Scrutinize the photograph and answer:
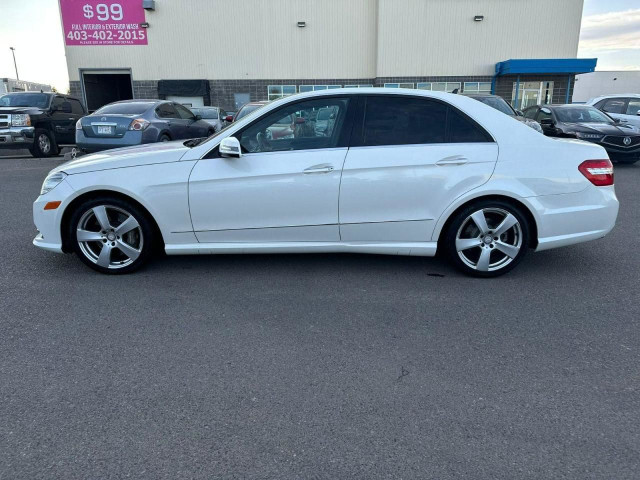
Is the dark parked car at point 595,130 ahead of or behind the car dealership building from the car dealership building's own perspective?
ahead

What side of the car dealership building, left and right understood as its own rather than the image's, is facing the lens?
front

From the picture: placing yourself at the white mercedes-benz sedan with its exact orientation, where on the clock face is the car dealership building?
The car dealership building is roughly at 3 o'clock from the white mercedes-benz sedan.

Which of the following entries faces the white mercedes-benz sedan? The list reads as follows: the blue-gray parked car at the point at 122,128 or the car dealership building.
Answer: the car dealership building

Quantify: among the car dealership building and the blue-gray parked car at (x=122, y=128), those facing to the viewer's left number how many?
0

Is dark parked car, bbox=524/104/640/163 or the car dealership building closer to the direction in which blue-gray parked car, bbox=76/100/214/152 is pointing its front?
the car dealership building

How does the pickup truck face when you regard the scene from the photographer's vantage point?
facing the viewer and to the left of the viewer

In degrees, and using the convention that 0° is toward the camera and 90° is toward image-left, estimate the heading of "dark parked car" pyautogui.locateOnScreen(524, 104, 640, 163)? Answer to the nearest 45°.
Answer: approximately 315°

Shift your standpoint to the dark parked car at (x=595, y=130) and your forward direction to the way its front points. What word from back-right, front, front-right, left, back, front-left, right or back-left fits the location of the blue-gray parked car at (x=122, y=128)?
right

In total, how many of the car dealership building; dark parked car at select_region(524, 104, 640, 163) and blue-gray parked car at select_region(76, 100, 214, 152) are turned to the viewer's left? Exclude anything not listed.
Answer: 0

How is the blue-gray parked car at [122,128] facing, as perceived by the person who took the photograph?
facing away from the viewer and to the right of the viewer

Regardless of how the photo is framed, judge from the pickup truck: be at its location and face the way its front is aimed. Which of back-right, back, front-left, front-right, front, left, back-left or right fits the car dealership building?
back

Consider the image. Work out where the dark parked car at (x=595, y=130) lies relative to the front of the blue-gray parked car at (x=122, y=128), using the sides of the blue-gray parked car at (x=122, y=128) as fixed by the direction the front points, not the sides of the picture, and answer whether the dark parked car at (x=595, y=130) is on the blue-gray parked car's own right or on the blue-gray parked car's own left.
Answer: on the blue-gray parked car's own right

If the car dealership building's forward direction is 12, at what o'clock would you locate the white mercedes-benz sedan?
The white mercedes-benz sedan is roughly at 12 o'clock from the car dealership building.

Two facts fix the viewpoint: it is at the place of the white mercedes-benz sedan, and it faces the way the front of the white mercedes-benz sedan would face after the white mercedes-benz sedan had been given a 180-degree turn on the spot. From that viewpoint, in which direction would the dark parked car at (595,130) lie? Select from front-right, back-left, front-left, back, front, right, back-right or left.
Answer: front-left

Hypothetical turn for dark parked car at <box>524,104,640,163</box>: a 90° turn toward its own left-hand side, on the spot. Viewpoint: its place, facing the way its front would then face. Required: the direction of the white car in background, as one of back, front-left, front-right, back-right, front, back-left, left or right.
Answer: front-left

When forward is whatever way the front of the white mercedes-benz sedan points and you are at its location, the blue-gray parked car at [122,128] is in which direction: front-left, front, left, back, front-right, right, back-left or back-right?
front-right

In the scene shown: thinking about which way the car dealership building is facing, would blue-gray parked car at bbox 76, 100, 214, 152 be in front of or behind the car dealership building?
in front

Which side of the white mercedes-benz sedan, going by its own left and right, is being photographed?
left

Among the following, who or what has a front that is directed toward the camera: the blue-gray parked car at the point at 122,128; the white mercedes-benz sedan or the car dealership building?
the car dealership building
